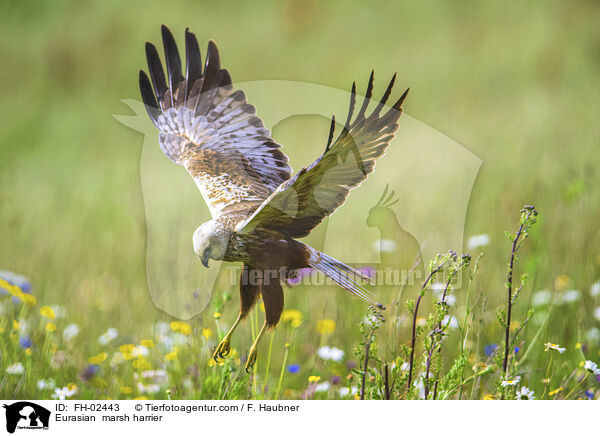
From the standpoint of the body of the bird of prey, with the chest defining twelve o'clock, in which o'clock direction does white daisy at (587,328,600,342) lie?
The white daisy is roughly at 7 o'clock from the bird of prey.

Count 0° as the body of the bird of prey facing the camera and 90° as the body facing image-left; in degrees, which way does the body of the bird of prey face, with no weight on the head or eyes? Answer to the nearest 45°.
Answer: approximately 45°
